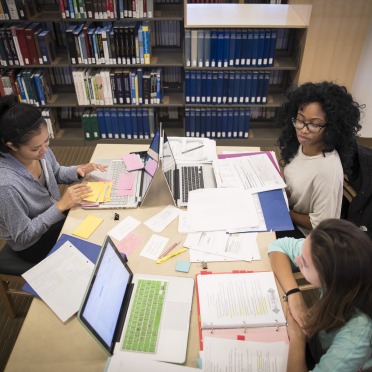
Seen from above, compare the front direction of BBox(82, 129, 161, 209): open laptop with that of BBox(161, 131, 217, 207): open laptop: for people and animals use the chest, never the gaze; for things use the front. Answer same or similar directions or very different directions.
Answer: very different directions

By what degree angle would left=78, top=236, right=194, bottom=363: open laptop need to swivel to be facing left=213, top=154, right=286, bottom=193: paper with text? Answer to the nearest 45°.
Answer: approximately 45° to its left

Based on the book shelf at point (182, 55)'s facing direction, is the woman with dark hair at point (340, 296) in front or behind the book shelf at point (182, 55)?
in front

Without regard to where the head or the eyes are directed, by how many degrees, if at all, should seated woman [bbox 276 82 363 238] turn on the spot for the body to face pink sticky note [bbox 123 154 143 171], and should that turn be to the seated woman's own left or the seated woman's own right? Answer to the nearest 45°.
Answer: approximately 45° to the seated woman's own right

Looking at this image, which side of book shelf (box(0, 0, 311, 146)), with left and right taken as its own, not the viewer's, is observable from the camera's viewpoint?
front

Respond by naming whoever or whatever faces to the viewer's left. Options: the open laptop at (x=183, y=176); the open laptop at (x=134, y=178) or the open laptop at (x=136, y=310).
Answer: the open laptop at (x=134, y=178)

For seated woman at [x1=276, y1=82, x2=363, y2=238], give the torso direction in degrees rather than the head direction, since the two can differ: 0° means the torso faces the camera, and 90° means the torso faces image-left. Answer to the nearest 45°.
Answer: approximately 45°

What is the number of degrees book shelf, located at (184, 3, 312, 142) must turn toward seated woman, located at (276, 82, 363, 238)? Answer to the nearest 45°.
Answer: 0° — it already faces them

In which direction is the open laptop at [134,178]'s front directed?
to the viewer's left
